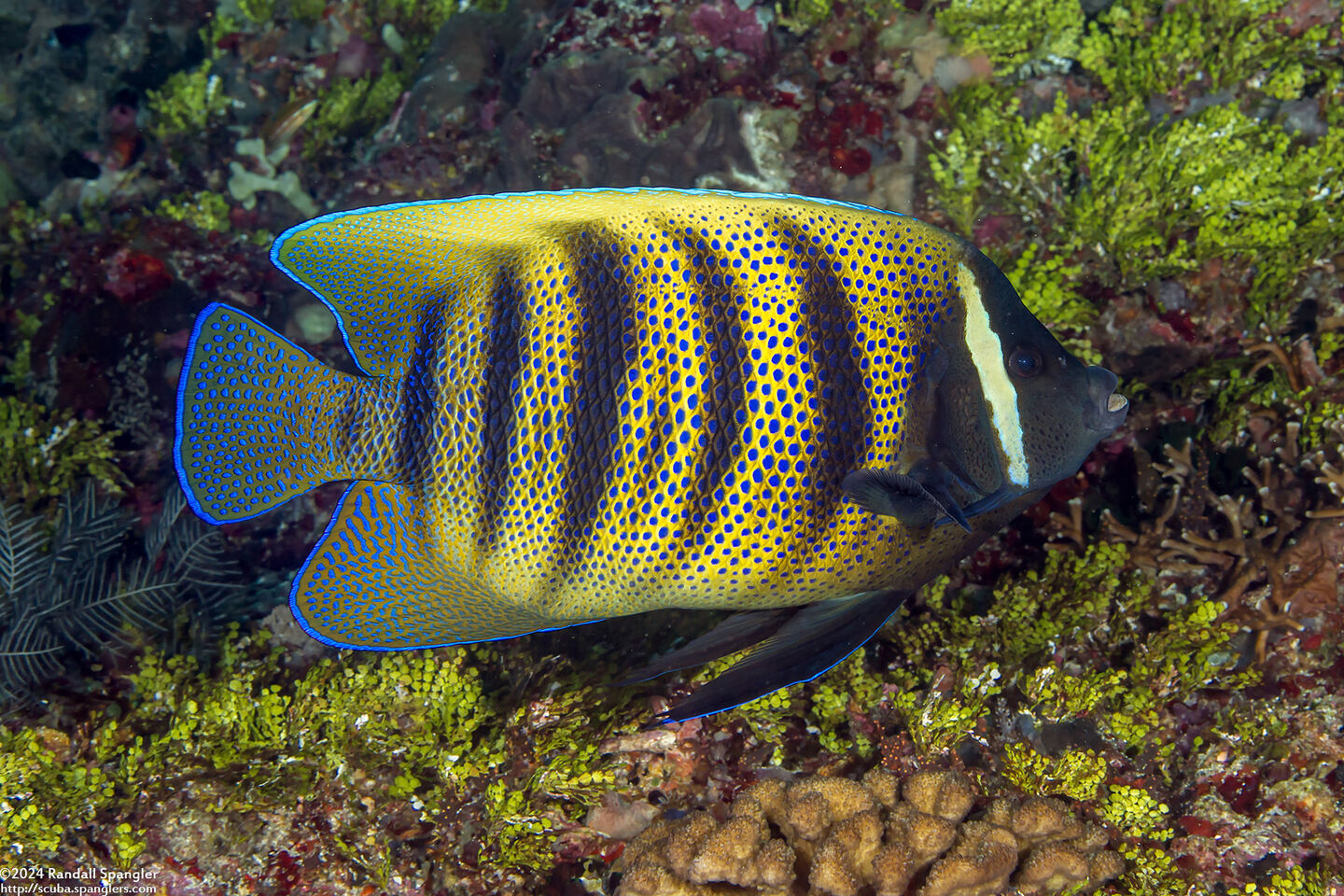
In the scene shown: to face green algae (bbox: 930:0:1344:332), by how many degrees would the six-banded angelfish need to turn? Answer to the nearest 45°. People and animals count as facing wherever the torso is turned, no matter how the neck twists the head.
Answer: approximately 45° to its left

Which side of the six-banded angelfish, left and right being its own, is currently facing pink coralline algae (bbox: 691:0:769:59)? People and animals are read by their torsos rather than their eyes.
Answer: left

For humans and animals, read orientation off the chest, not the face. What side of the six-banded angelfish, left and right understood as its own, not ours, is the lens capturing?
right
